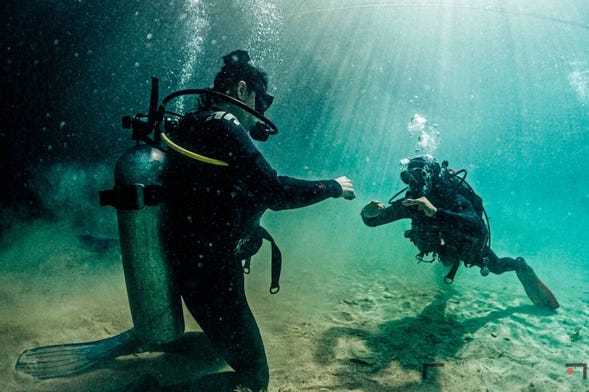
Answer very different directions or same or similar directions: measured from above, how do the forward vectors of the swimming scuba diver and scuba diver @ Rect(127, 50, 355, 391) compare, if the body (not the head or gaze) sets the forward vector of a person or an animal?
very different directions

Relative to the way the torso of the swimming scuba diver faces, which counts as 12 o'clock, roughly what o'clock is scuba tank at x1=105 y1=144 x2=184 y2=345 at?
The scuba tank is roughly at 11 o'clock from the swimming scuba diver.

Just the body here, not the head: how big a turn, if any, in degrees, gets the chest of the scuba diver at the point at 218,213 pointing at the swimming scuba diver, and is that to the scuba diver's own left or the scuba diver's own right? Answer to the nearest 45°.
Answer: approximately 45° to the scuba diver's own left

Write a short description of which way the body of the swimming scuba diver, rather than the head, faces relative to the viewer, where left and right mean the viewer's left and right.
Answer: facing the viewer and to the left of the viewer

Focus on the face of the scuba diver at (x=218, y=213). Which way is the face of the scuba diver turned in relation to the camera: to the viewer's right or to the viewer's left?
to the viewer's right

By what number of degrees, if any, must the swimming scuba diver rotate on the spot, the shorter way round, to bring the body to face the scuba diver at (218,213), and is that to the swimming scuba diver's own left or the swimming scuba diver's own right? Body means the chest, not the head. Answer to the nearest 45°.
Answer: approximately 45° to the swimming scuba diver's own left

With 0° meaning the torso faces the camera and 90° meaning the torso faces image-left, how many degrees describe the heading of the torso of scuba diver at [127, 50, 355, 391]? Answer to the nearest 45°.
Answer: approximately 270°

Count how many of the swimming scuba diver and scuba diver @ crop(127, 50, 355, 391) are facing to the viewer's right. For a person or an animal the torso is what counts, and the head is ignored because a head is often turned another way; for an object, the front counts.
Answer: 1
